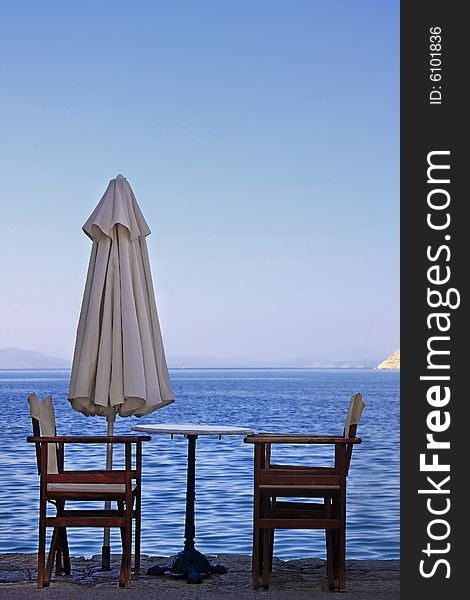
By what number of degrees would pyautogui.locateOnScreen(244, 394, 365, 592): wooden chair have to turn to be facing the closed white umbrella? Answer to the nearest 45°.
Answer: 0° — it already faces it

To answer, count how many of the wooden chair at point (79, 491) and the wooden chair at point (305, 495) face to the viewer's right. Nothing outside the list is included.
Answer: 1

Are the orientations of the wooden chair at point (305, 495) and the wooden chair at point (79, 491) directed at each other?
yes

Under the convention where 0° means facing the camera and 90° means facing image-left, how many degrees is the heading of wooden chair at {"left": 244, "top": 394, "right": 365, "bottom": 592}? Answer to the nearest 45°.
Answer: approximately 90°

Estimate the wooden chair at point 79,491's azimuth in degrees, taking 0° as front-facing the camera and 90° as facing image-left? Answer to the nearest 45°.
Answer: approximately 270°

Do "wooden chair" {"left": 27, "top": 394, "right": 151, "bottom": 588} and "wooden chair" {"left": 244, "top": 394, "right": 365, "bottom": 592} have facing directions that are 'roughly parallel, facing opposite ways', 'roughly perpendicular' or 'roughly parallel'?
roughly parallel, facing opposite ways

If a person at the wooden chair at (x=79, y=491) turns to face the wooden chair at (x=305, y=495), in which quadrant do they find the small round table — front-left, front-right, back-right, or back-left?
front-left

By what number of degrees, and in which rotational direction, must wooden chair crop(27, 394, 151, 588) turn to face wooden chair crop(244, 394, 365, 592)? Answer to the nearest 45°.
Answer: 0° — it already faces it
